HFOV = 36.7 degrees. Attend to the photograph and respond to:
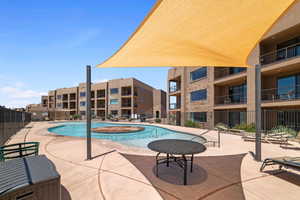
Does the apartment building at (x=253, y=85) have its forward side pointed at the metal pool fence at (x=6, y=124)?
yes

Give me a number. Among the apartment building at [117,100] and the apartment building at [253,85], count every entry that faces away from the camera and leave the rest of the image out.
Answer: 0

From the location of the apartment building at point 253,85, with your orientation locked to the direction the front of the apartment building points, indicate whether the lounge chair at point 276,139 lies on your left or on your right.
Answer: on your left

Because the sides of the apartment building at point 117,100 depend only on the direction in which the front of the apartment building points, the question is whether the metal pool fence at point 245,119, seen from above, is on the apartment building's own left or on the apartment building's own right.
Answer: on the apartment building's own left

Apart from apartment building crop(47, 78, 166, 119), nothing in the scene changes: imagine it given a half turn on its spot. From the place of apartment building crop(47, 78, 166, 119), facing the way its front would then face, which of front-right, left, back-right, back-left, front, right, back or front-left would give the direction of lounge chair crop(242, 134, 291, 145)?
back-right

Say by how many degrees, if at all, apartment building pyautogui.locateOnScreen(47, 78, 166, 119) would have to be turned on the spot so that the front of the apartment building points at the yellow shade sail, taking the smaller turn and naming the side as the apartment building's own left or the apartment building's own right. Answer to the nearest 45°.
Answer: approximately 45° to the apartment building's own left

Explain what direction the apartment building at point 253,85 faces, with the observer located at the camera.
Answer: facing the viewer and to the left of the viewer
